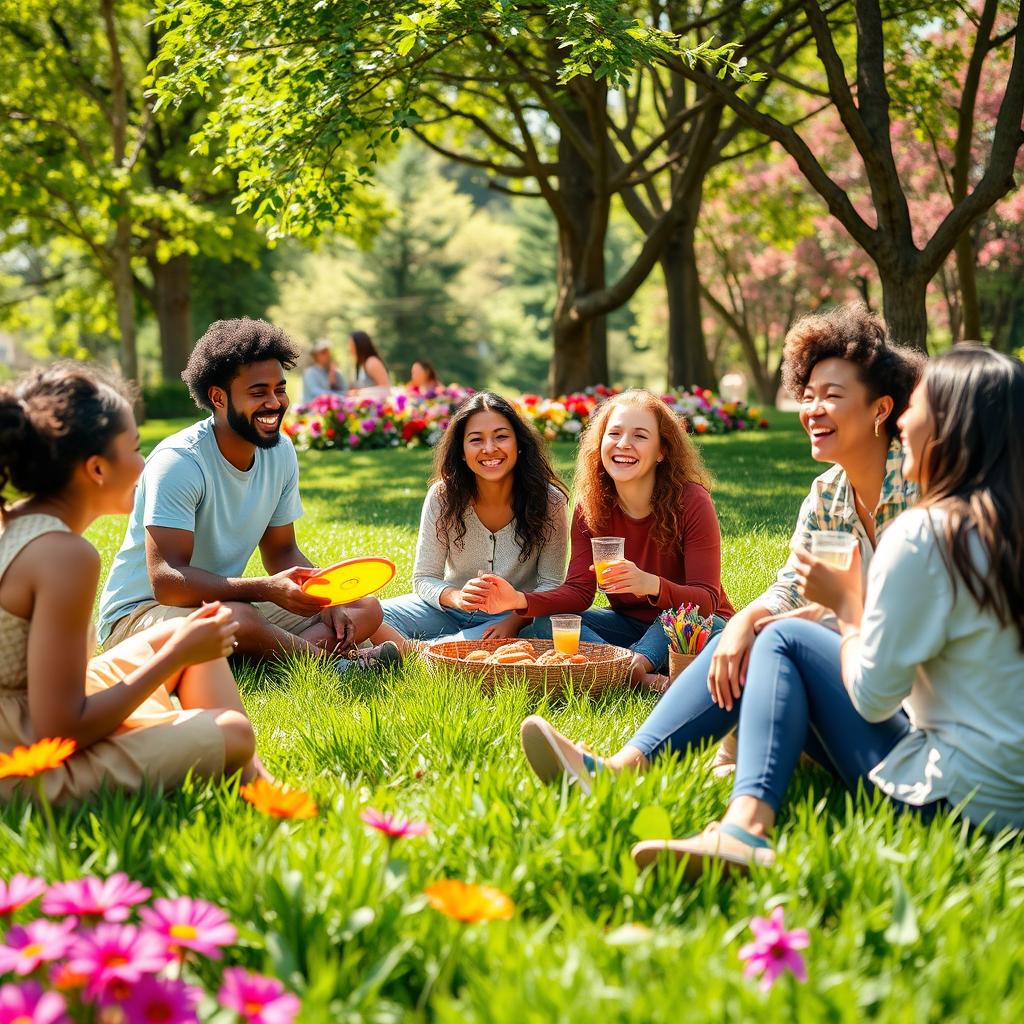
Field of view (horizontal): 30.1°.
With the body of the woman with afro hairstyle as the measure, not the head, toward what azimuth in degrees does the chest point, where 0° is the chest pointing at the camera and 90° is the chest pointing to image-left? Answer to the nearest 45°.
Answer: approximately 45°

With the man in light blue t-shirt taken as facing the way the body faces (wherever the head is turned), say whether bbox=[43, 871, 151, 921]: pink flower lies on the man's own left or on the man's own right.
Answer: on the man's own right

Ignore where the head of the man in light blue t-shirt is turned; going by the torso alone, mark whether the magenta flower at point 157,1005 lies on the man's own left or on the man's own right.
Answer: on the man's own right

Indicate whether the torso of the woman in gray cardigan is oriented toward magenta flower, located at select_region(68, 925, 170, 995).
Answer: yes

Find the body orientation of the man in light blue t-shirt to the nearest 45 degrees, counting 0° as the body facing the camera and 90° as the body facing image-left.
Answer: approximately 315°

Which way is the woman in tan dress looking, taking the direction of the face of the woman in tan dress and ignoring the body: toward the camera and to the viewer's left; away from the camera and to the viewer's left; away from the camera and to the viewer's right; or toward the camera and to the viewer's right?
away from the camera and to the viewer's right
